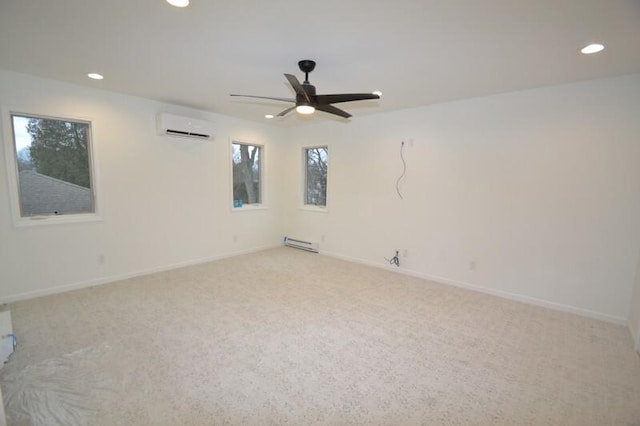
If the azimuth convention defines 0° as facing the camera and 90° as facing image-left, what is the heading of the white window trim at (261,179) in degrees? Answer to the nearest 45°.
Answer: approximately 315°

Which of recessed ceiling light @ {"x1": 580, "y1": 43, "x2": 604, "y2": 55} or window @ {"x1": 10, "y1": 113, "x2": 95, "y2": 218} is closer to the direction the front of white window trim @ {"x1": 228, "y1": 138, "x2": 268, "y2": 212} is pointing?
the recessed ceiling light

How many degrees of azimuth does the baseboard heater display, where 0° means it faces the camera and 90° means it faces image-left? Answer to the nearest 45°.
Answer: approximately 45°

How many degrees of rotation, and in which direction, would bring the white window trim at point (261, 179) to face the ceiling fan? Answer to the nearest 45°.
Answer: approximately 45° to its right

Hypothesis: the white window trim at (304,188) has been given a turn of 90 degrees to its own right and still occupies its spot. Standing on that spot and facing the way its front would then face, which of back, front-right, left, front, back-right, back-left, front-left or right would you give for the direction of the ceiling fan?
back-left

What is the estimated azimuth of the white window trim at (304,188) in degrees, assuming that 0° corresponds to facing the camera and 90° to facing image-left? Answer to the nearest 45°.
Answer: approximately 45°

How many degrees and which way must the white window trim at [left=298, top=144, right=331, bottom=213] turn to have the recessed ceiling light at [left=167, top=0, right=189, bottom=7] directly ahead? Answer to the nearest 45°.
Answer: approximately 45° to its left
